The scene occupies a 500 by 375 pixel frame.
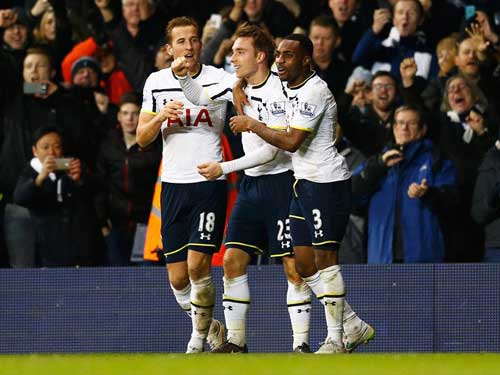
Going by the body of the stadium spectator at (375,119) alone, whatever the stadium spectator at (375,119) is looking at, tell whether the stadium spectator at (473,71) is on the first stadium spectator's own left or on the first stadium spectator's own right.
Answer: on the first stadium spectator's own left

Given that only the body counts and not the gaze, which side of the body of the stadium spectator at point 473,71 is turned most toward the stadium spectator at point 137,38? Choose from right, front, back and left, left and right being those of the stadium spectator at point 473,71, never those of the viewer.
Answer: right

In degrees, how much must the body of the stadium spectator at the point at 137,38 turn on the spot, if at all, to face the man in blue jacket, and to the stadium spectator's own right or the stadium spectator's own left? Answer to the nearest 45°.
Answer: approximately 45° to the stadium spectator's own left

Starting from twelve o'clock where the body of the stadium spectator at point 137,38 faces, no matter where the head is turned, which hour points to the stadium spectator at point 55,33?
the stadium spectator at point 55,33 is roughly at 4 o'clock from the stadium spectator at point 137,38.

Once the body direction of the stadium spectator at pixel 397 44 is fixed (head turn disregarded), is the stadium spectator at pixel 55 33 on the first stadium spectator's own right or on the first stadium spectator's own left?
on the first stadium spectator's own right

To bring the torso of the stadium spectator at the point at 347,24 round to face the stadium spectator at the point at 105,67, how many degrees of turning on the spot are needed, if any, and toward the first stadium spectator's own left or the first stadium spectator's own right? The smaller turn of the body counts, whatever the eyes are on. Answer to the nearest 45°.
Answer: approximately 90° to the first stadium spectator's own right
